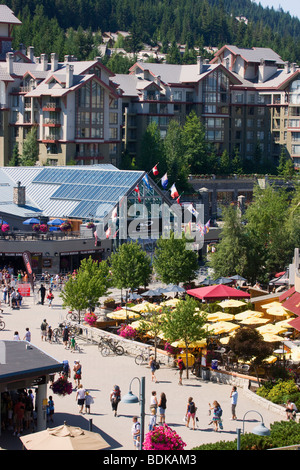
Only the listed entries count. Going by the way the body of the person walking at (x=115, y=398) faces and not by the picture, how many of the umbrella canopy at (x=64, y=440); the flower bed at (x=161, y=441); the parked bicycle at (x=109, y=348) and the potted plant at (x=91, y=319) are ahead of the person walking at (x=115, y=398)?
2
